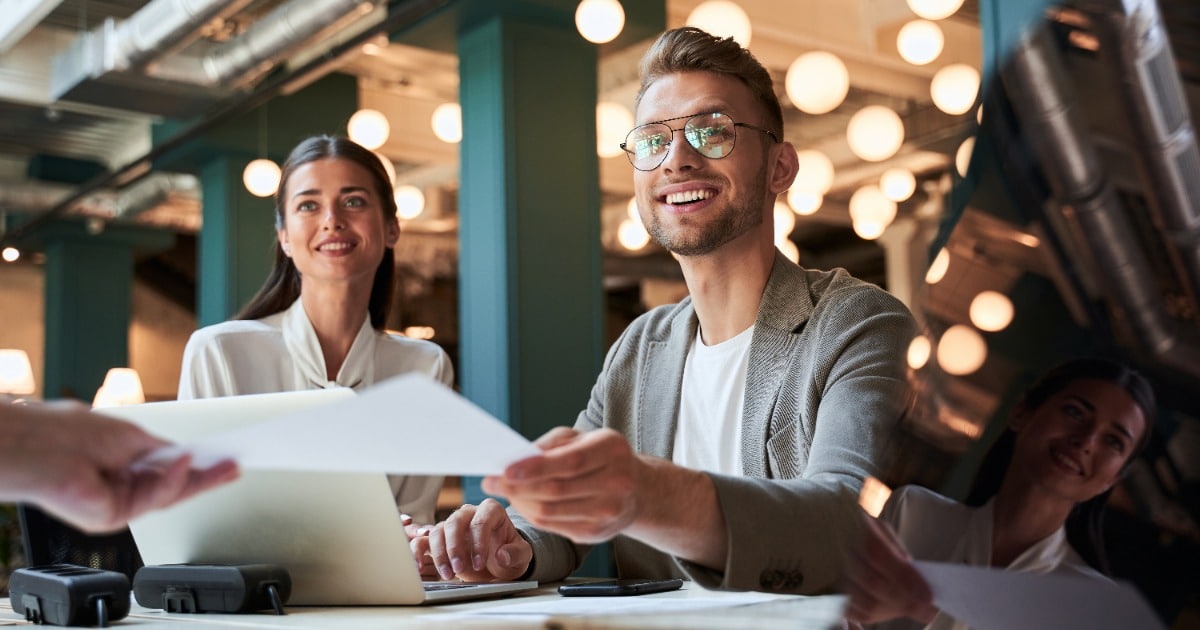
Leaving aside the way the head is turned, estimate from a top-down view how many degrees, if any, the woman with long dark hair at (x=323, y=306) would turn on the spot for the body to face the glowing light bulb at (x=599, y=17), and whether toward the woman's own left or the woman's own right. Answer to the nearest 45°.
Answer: approximately 135° to the woman's own left

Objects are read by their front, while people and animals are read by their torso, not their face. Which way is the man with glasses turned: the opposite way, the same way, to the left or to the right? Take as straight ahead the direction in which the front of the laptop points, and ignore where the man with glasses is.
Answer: the opposite way

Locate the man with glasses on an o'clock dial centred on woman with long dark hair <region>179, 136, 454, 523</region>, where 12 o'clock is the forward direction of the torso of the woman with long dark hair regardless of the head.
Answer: The man with glasses is roughly at 11 o'clock from the woman with long dark hair.

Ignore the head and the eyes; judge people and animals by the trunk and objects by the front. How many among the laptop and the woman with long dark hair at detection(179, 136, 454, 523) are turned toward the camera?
1

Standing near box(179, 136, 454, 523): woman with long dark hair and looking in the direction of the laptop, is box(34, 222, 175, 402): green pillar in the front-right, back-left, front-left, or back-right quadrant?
back-right

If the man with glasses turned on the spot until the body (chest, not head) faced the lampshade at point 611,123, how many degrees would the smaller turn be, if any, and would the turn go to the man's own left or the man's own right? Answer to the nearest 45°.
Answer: approximately 135° to the man's own right

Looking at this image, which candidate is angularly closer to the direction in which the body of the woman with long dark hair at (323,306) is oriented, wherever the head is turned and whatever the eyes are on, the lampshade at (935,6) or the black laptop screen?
the black laptop screen

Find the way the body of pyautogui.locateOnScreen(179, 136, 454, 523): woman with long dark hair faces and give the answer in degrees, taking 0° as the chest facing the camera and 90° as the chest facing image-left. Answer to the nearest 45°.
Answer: approximately 0°
